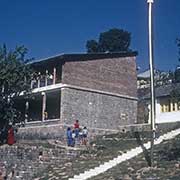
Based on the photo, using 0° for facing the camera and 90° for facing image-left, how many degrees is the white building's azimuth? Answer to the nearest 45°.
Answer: approximately 0°
